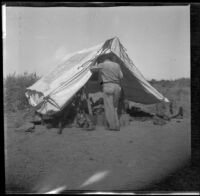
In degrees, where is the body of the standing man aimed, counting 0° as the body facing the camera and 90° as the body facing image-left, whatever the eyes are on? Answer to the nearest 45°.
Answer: approximately 180°

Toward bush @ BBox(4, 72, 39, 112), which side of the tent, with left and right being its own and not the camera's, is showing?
right

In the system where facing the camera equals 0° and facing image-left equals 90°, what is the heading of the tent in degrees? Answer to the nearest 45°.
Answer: approximately 0°

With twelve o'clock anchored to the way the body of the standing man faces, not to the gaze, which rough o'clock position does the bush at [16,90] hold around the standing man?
The bush is roughly at 9 o'clock from the standing man.

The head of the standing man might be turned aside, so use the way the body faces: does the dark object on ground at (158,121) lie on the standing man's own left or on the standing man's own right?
on the standing man's own right

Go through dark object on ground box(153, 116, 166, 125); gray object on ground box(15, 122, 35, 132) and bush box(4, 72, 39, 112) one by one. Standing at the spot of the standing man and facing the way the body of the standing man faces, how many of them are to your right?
1
